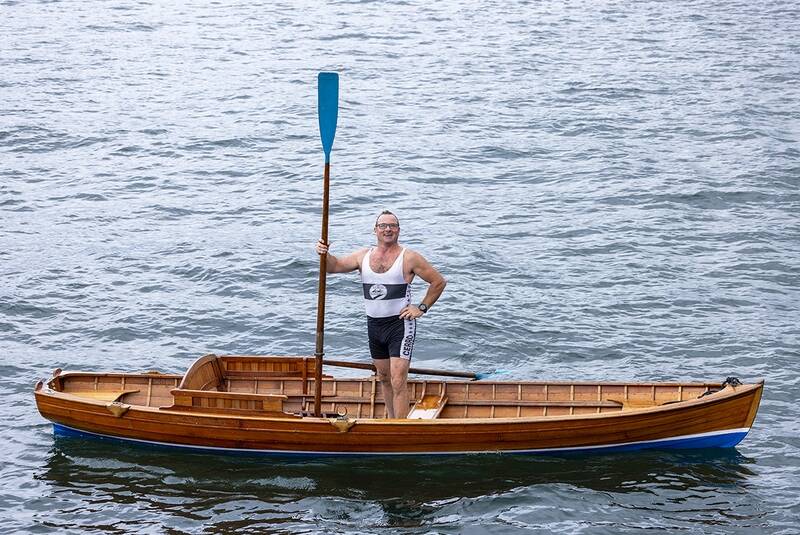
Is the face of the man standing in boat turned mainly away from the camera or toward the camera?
toward the camera

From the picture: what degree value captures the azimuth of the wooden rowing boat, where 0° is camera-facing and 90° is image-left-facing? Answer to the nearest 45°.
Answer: approximately 270°
